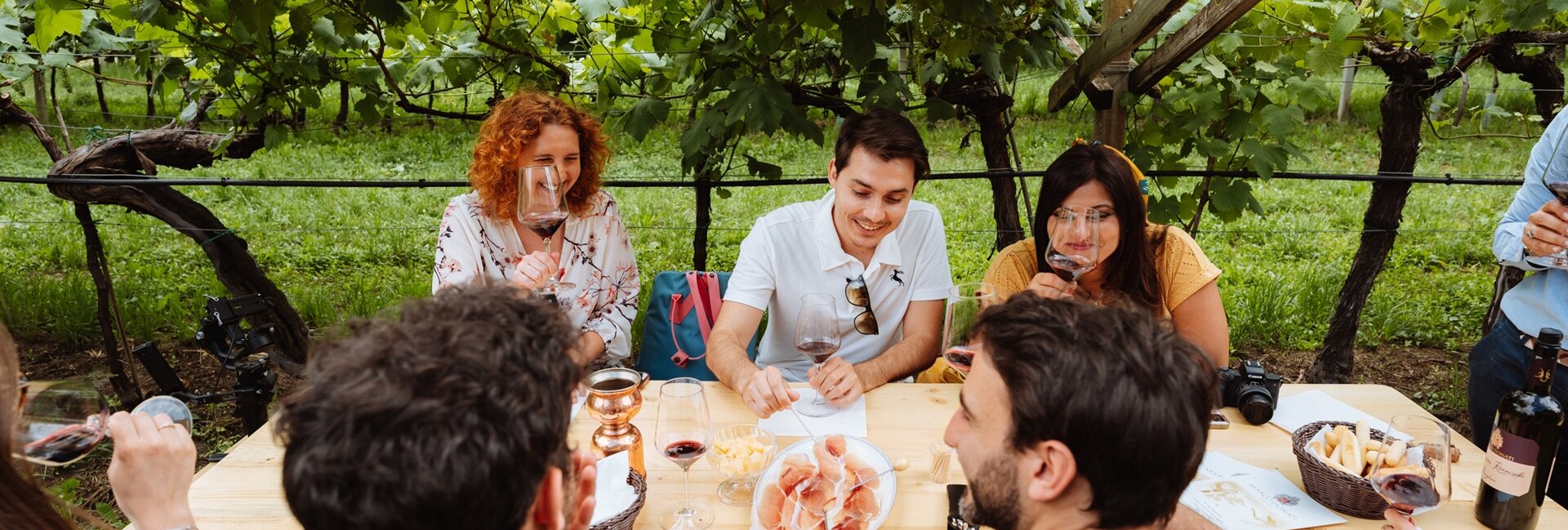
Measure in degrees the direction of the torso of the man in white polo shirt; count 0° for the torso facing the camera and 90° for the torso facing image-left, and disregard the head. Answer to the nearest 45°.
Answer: approximately 0°

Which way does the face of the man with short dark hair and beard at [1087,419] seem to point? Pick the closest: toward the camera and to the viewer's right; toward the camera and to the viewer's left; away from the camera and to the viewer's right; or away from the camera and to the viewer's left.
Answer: away from the camera and to the viewer's left

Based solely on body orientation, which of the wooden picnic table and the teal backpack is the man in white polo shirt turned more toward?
the wooden picnic table

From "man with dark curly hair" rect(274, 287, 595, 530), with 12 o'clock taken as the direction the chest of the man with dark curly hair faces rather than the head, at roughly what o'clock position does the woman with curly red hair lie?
The woman with curly red hair is roughly at 11 o'clock from the man with dark curly hair.

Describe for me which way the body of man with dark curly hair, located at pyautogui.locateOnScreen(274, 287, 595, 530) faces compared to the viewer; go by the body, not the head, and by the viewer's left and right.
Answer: facing away from the viewer and to the right of the viewer

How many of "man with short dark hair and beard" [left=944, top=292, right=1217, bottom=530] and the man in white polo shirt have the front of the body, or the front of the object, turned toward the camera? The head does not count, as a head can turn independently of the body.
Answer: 1

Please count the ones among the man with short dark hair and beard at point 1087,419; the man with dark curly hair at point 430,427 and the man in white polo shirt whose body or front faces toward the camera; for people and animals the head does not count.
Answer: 1

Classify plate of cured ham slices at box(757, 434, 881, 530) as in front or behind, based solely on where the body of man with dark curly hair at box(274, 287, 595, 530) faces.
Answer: in front

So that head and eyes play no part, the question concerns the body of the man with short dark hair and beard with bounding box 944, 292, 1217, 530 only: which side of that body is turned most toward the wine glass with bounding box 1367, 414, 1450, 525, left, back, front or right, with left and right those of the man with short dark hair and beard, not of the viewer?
right

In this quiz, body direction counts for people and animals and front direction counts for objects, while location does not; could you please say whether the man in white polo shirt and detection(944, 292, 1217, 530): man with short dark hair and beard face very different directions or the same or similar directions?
very different directions
